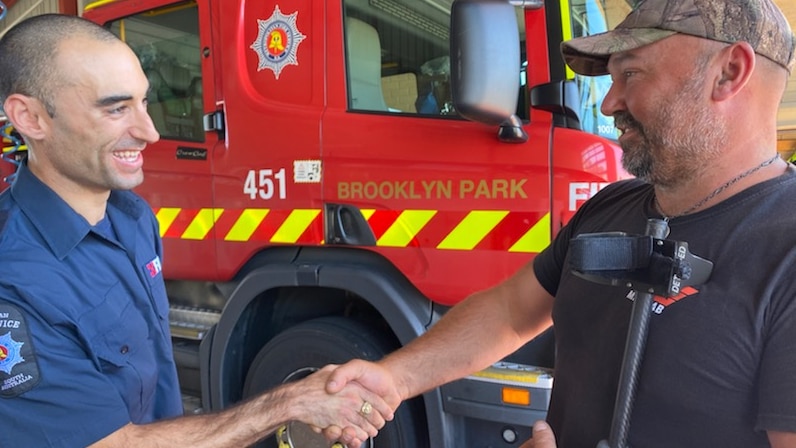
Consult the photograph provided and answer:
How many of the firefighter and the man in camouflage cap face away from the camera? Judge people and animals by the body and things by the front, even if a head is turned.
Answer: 0

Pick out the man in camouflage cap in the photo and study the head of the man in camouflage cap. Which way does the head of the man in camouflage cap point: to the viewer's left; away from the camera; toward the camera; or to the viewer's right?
to the viewer's left

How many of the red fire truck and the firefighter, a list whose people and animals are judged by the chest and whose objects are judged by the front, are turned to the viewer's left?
0

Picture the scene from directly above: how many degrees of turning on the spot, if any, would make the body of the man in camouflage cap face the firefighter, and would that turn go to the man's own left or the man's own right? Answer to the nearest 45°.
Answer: approximately 45° to the man's own right

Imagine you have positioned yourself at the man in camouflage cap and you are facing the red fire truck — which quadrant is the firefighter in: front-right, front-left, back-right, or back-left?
front-left

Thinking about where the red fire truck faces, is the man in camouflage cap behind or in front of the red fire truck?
in front

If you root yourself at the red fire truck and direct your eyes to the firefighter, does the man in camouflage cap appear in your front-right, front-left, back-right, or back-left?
front-left

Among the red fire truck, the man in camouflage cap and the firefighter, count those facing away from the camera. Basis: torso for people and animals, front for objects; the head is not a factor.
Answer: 0

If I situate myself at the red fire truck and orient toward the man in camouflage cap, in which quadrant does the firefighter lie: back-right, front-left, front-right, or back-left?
front-right

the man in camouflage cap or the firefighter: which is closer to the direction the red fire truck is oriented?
the man in camouflage cap

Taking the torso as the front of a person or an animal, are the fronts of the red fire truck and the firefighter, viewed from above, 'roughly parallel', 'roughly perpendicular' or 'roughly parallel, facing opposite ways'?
roughly parallel

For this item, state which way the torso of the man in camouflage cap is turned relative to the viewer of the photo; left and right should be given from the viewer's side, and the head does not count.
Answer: facing the viewer and to the left of the viewer

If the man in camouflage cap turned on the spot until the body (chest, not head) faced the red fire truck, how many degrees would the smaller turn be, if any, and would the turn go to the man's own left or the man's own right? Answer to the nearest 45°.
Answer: approximately 90° to the man's own right

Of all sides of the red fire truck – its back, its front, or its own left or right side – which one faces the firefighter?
right

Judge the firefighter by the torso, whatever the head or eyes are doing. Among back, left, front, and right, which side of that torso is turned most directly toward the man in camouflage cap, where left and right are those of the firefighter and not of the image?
front

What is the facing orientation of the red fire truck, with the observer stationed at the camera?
facing the viewer and to the right of the viewer

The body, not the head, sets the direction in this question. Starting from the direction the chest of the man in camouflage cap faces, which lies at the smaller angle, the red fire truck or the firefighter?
the firefighter
